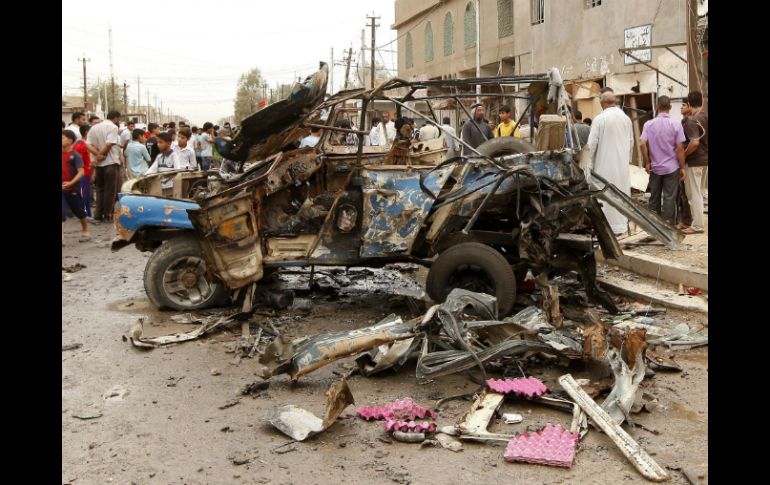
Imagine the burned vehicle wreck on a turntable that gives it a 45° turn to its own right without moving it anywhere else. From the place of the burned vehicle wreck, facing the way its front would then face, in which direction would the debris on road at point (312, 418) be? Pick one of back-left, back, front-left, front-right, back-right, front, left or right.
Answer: back-left

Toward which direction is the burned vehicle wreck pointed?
to the viewer's left
